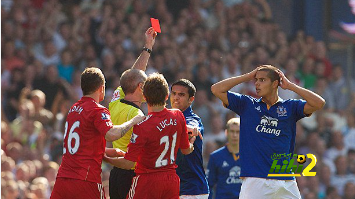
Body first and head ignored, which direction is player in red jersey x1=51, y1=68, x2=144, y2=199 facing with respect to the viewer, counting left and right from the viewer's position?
facing away from the viewer and to the right of the viewer

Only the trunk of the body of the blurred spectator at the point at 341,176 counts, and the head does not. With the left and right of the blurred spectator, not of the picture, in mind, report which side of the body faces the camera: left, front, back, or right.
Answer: front

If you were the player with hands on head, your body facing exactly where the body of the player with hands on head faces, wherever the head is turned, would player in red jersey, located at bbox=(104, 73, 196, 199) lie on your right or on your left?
on your right

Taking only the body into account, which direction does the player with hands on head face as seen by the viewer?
toward the camera

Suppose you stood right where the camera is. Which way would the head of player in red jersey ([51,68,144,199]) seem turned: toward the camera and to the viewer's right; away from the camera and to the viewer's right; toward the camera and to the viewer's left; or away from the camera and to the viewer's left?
away from the camera and to the viewer's right

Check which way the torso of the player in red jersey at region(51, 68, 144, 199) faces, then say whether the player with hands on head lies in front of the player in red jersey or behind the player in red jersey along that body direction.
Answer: in front

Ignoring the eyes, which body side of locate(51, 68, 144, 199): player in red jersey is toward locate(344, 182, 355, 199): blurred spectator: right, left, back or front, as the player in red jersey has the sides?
front

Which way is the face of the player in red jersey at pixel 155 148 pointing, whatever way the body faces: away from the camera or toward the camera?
away from the camera

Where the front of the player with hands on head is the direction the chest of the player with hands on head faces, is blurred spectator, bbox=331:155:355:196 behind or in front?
behind

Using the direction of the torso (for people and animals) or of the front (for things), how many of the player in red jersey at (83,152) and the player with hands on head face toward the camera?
1
